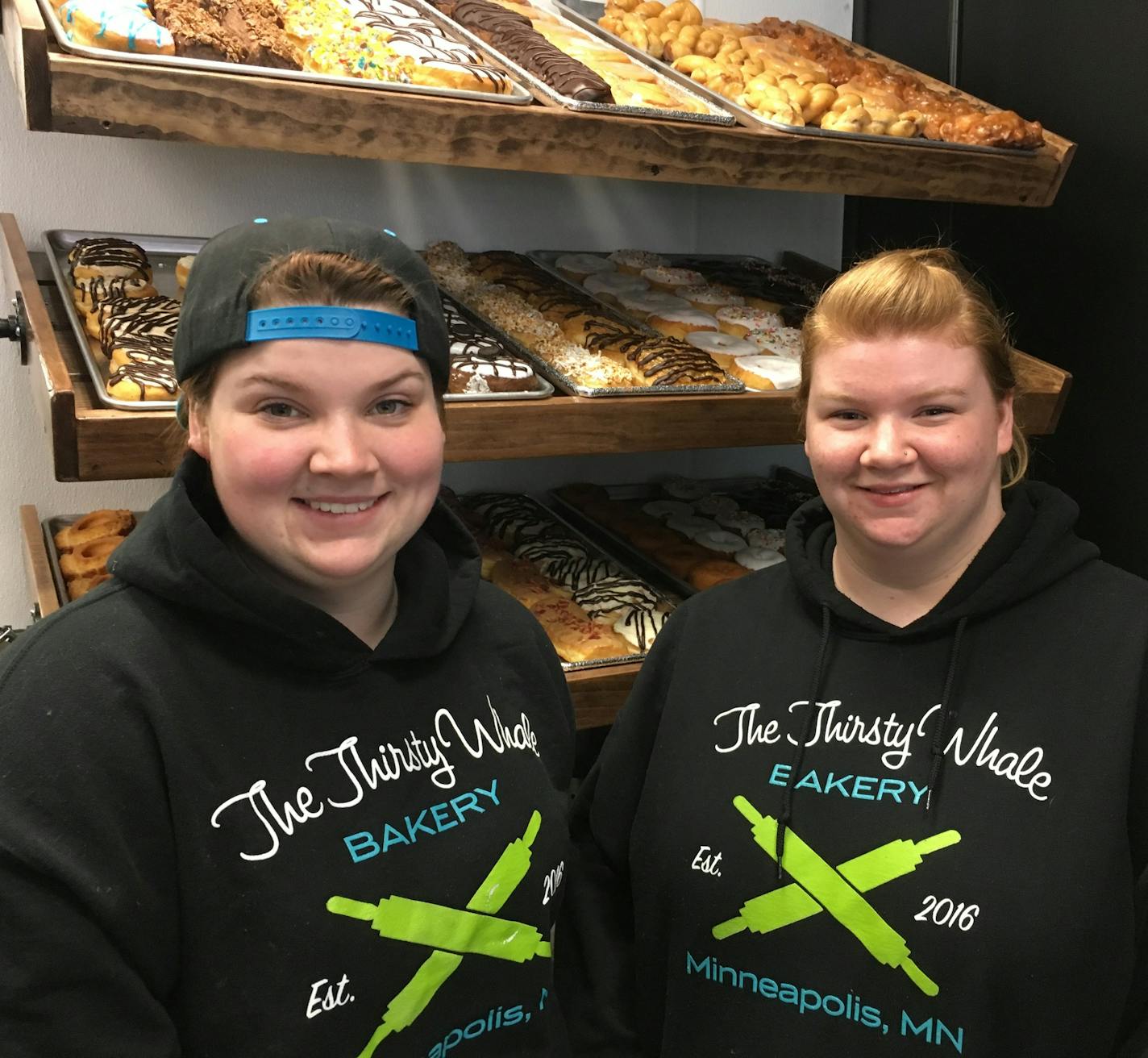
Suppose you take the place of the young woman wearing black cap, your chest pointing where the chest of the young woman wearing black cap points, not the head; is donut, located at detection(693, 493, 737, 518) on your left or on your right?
on your left

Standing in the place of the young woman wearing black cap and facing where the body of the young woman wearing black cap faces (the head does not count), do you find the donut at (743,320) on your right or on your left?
on your left

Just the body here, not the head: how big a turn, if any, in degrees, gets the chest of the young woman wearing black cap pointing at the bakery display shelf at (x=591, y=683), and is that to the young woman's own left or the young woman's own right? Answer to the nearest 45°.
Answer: approximately 90° to the young woman's own left

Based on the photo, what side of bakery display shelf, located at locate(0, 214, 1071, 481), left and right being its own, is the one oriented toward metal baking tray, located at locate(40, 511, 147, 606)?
right

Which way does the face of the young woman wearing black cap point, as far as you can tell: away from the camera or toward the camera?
toward the camera

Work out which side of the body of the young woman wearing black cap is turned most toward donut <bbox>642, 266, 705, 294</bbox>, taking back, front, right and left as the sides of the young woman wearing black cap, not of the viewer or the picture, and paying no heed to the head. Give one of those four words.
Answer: left

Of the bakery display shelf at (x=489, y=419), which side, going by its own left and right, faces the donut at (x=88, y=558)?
right

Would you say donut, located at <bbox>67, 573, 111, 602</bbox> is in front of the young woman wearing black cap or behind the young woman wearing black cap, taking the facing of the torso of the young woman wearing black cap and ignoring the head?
behind

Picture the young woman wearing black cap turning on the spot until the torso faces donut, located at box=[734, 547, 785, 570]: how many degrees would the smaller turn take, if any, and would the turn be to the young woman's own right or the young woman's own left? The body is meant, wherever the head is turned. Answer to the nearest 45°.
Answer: approximately 90° to the young woman's own left

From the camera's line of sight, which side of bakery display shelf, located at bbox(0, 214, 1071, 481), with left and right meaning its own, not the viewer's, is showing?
front

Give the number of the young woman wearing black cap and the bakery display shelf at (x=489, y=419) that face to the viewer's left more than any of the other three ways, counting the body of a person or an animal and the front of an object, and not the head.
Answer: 0
